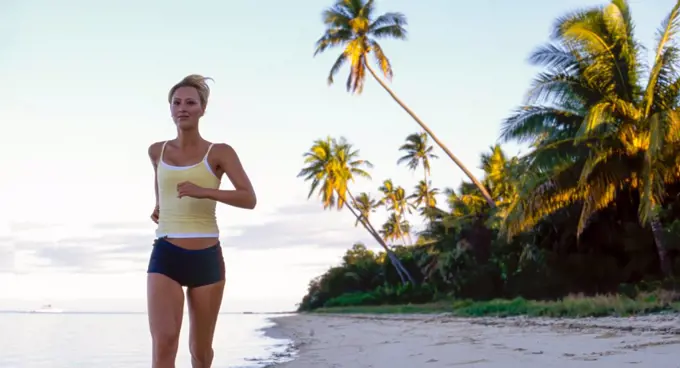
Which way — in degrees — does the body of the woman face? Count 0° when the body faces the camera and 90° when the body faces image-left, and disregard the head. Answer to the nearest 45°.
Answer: approximately 0°

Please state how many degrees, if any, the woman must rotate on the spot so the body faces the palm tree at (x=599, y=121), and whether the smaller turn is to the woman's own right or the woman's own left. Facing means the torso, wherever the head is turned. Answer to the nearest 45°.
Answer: approximately 135° to the woman's own left

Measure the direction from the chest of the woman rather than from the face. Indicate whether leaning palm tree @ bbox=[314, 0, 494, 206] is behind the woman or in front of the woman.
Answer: behind
